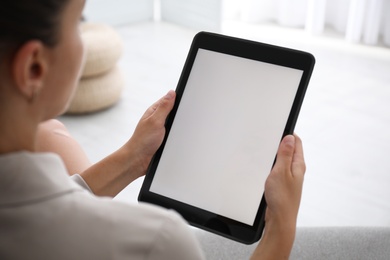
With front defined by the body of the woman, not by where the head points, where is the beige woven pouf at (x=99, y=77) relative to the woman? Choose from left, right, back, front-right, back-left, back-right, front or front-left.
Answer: front-left

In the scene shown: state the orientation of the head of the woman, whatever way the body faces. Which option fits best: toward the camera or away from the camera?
away from the camera

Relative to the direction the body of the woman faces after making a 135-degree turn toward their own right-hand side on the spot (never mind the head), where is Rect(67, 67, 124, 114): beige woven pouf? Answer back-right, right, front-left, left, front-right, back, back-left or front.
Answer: back

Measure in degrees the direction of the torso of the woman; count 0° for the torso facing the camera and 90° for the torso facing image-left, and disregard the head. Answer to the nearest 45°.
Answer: approximately 225°
